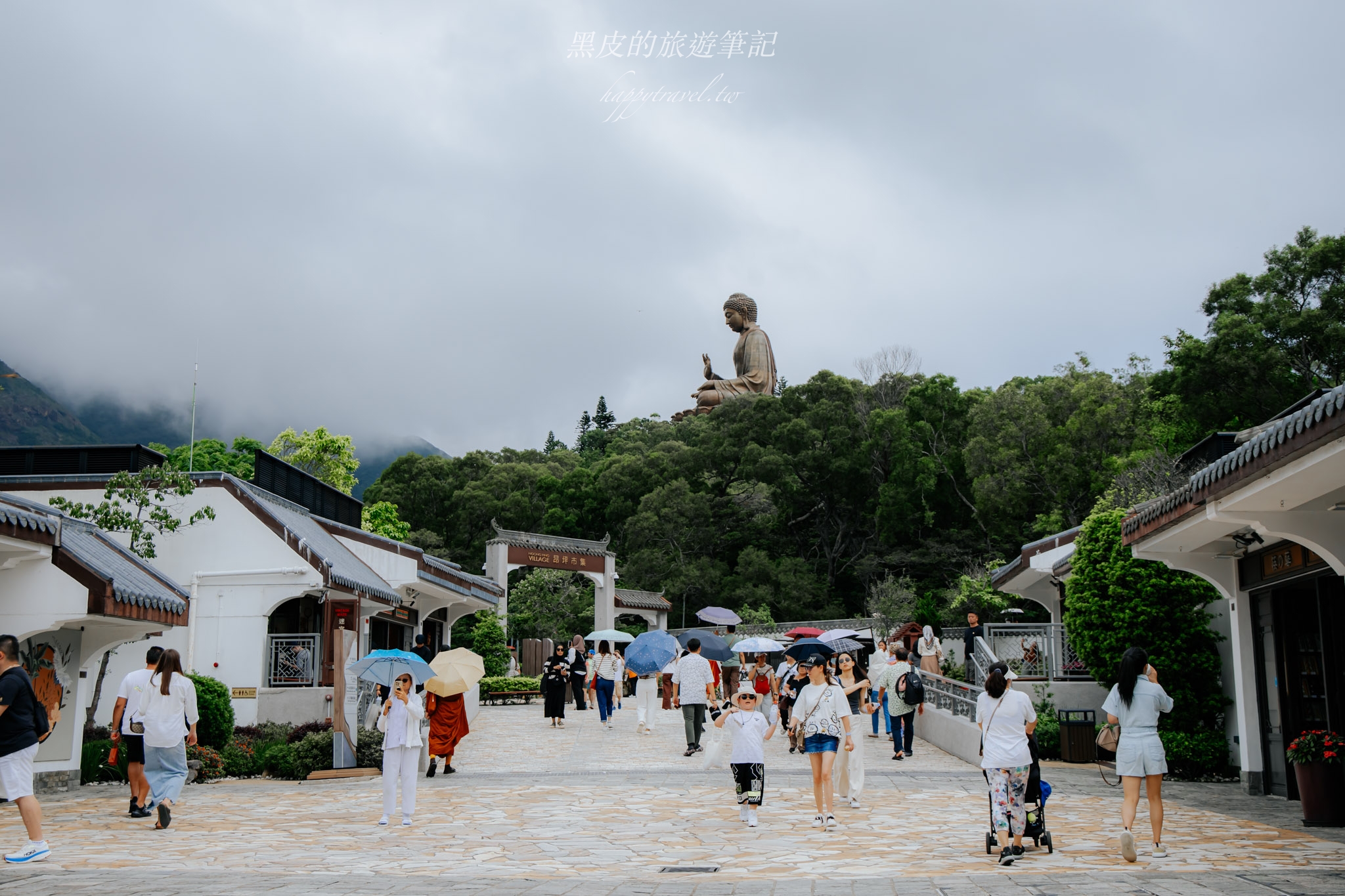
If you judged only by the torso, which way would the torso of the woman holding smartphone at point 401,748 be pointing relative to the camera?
toward the camera

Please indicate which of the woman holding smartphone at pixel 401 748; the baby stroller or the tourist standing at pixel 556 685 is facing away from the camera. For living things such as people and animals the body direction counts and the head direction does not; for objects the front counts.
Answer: the baby stroller

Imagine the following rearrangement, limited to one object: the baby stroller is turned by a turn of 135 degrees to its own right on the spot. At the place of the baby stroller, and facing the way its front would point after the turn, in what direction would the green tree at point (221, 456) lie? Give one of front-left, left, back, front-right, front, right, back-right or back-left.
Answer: back

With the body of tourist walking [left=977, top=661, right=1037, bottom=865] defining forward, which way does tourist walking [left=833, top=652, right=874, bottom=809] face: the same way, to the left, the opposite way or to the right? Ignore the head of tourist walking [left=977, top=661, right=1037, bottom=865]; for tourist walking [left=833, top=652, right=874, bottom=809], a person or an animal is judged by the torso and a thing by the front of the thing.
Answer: the opposite way

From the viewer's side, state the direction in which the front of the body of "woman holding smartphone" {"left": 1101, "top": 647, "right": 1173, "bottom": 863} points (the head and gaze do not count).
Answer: away from the camera

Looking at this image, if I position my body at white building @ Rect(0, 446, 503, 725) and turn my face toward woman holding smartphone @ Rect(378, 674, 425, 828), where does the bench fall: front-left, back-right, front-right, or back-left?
back-left

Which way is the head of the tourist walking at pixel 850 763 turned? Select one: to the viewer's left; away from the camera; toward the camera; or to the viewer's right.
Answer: toward the camera

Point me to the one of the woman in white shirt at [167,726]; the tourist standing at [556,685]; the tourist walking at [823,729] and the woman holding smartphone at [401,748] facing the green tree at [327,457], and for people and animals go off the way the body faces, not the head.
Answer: the woman in white shirt

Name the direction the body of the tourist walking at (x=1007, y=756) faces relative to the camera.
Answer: away from the camera

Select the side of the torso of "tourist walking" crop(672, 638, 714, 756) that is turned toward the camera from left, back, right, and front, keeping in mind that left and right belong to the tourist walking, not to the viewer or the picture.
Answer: back

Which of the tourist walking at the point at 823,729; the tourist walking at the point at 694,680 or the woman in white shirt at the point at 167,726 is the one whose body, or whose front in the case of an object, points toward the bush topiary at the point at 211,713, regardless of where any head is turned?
the woman in white shirt

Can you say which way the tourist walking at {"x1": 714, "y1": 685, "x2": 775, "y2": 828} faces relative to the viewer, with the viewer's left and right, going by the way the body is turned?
facing the viewer

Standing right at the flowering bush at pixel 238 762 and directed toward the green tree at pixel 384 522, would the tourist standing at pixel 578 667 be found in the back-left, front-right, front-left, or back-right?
front-right

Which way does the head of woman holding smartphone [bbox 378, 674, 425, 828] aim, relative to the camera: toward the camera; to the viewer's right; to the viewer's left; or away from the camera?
toward the camera

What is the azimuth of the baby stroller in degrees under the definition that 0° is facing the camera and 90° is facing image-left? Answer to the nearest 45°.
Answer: approximately 180°
